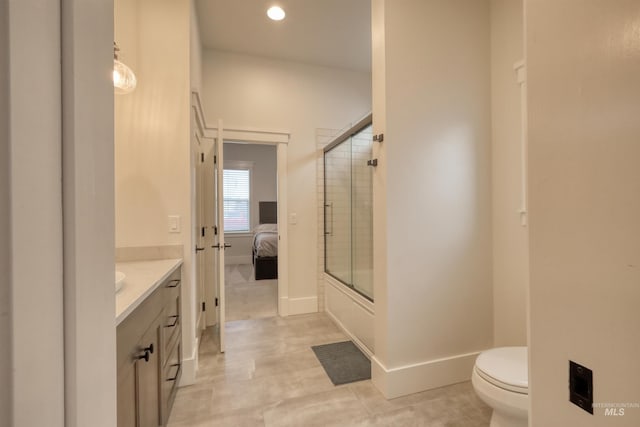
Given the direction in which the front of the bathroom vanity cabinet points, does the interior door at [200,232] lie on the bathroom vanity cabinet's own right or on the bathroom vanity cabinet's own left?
on the bathroom vanity cabinet's own left

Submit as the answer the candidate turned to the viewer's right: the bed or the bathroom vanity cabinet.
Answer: the bathroom vanity cabinet

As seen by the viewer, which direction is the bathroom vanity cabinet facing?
to the viewer's right

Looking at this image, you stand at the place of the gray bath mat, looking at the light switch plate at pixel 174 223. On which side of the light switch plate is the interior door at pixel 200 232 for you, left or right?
right

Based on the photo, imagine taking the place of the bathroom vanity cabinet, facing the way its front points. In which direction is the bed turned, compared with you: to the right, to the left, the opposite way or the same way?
to the right

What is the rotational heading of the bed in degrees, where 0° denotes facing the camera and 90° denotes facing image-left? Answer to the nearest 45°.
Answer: approximately 0°
